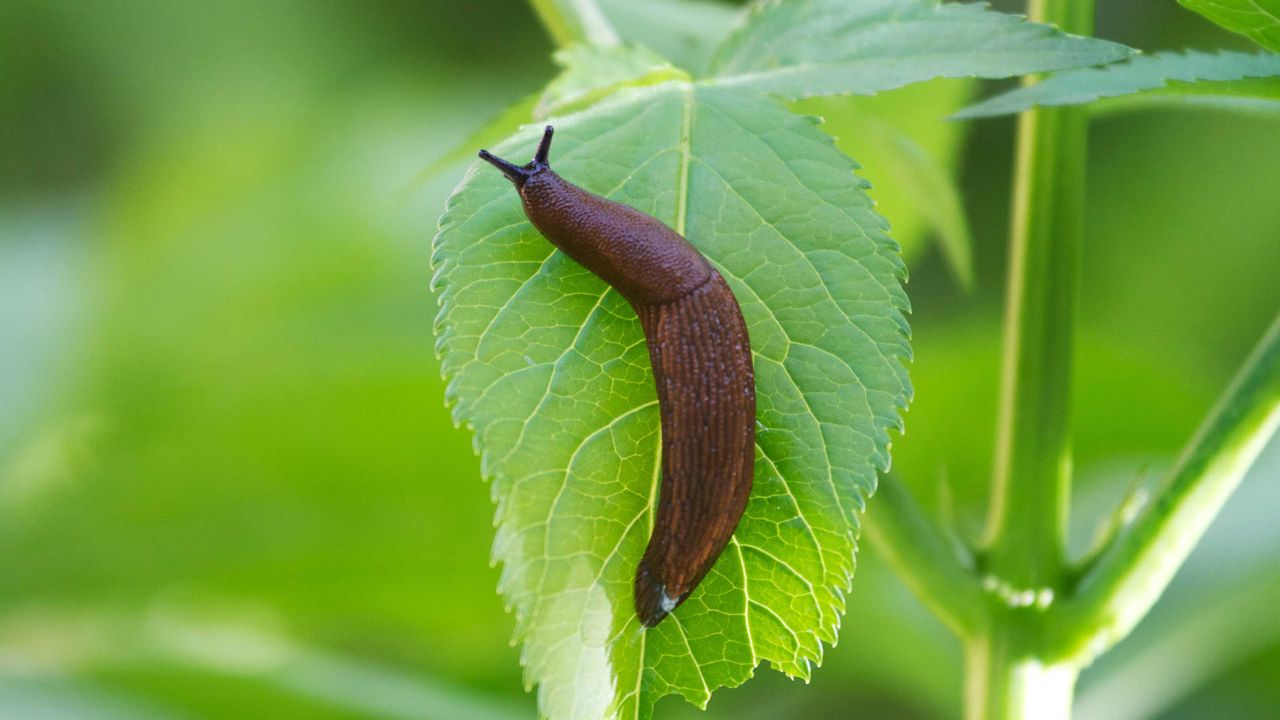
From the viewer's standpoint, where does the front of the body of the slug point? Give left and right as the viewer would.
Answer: facing away from the viewer and to the left of the viewer
